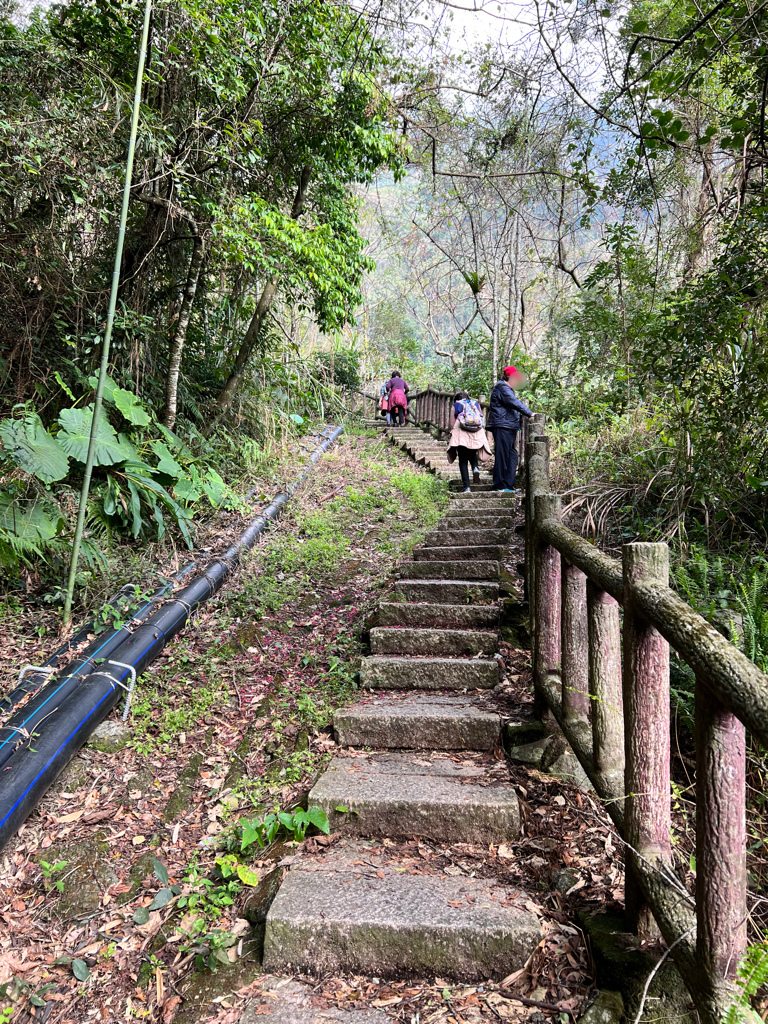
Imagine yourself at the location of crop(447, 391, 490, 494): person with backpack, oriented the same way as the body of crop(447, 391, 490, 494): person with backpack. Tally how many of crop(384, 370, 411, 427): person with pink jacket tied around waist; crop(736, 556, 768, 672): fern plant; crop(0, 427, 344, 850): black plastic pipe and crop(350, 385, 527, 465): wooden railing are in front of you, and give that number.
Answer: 2

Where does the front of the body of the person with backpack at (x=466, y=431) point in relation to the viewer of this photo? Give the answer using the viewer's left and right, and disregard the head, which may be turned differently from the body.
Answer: facing away from the viewer

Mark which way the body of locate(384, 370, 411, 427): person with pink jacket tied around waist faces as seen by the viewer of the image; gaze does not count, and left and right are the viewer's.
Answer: facing away from the viewer

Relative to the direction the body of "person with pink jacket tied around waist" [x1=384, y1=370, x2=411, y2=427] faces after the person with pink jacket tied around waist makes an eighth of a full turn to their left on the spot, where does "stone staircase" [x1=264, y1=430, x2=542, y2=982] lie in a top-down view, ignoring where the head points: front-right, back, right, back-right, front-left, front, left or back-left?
back-left

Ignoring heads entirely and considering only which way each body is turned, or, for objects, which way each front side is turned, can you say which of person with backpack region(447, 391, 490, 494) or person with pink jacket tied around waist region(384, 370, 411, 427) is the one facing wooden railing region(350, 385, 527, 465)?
the person with backpack
